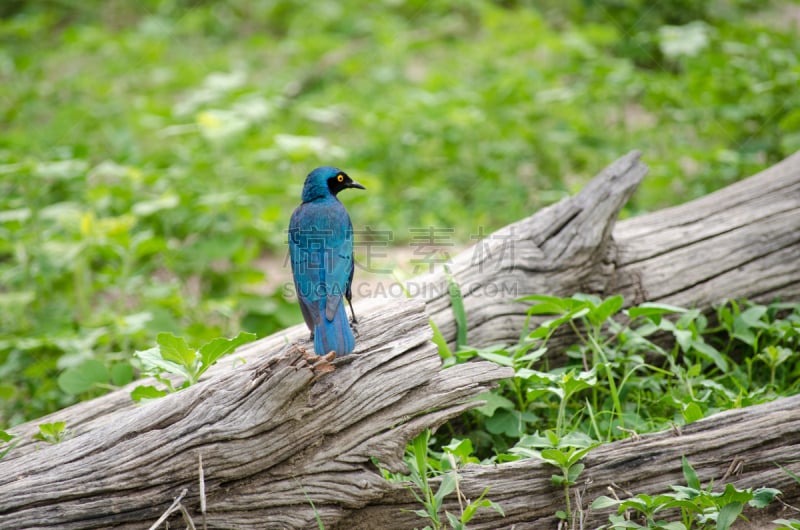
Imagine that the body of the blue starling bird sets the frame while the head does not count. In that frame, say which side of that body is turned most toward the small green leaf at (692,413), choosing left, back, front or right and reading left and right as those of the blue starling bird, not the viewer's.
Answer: right

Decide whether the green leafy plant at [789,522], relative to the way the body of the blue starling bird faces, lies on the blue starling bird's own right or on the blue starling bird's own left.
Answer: on the blue starling bird's own right

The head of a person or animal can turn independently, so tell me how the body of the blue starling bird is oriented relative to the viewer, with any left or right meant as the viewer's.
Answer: facing away from the viewer

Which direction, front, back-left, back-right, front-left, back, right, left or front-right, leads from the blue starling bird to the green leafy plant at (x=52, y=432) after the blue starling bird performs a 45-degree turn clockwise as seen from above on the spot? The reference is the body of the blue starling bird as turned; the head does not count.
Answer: back-left

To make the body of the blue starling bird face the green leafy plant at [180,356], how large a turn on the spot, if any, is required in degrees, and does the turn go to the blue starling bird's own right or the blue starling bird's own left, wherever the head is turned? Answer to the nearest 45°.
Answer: approximately 135° to the blue starling bird's own left
